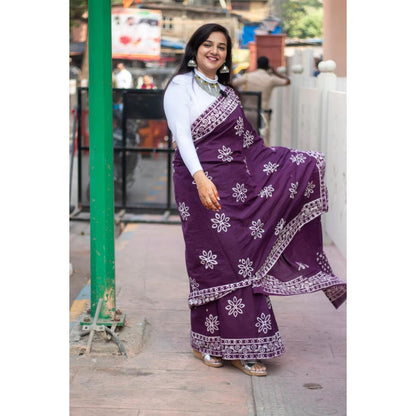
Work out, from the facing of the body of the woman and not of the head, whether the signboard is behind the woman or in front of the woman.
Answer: behind

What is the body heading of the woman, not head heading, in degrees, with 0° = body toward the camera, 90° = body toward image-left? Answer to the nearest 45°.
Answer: approximately 315°

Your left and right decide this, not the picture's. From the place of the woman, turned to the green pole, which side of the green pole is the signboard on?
right

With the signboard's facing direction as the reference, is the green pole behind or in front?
in front

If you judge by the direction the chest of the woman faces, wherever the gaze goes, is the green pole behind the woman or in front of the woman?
behind

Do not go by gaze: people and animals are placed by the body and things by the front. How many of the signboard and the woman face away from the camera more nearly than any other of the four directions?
0
